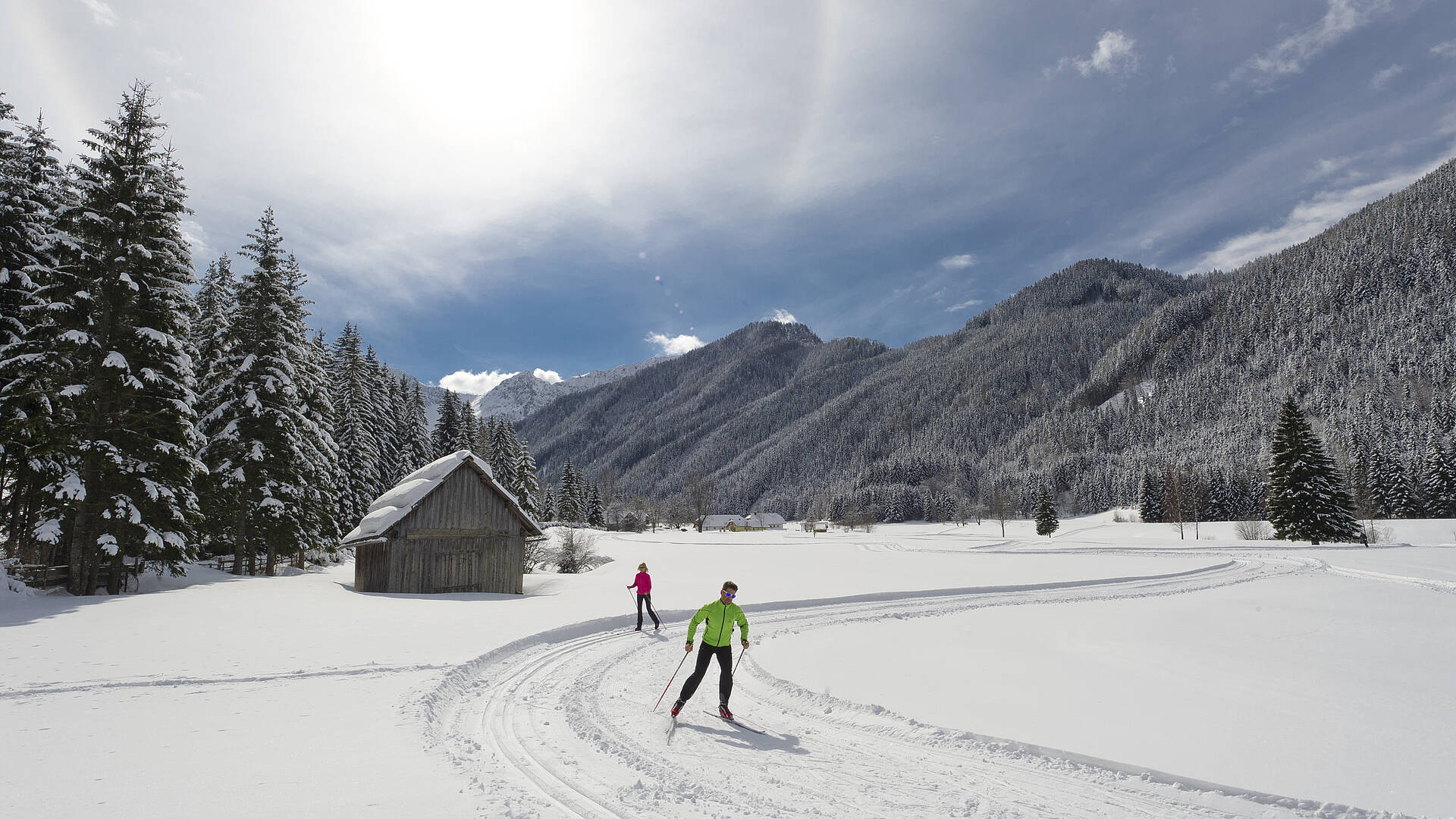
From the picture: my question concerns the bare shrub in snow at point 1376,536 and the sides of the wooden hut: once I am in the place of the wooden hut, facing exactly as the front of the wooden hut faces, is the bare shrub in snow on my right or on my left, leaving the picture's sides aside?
on my left

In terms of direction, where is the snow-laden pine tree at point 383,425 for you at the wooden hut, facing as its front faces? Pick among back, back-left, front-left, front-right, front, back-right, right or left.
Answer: back

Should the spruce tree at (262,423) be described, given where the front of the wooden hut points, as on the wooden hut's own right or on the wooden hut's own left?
on the wooden hut's own right

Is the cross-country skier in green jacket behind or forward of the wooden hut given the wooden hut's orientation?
forward

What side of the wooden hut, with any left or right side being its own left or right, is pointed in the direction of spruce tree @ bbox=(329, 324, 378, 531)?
back

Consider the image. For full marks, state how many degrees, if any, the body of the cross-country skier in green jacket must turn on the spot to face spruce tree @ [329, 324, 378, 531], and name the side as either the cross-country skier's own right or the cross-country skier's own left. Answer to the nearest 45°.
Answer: approximately 135° to the cross-country skier's own right

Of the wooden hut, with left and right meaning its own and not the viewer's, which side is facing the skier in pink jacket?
front

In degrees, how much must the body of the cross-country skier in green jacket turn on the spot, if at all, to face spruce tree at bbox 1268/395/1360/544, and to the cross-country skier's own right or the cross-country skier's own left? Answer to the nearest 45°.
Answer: approximately 135° to the cross-country skier's own left

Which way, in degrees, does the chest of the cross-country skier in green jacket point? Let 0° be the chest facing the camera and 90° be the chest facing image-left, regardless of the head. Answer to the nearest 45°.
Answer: approximately 0°

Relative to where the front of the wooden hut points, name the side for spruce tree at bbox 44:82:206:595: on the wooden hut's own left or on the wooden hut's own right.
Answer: on the wooden hut's own right

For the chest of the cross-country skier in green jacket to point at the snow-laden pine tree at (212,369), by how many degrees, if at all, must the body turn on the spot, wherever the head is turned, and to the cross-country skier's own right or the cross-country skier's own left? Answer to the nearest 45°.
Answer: approximately 135° to the cross-country skier's own right

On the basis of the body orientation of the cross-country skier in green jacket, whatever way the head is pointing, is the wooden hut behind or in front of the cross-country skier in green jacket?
behind
